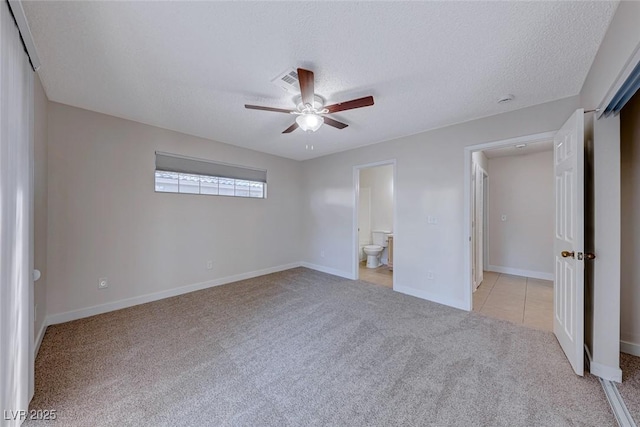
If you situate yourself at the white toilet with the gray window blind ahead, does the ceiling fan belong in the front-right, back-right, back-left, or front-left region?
front-left

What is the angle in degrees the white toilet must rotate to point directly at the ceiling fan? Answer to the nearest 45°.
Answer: approximately 45° to its left

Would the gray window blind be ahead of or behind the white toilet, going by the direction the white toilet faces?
ahead

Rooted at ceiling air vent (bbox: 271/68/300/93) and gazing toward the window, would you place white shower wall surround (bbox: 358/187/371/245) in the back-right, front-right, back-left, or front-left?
front-right

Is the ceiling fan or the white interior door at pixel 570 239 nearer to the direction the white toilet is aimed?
the ceiling fan

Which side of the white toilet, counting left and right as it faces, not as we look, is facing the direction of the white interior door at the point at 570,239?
left
